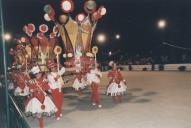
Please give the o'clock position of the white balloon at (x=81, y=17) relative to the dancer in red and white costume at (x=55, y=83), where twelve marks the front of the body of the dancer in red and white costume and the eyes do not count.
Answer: The white balloon is roughly at 8 o'clock from the dancer in red and white costume.

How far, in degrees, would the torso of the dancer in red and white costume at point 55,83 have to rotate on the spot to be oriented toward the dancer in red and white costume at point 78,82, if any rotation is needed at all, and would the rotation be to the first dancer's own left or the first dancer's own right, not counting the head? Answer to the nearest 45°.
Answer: approximately 135° to the first dancer's own left

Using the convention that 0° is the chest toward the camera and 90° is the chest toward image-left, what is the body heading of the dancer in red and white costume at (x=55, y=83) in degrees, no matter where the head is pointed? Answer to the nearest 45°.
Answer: approximately 315°

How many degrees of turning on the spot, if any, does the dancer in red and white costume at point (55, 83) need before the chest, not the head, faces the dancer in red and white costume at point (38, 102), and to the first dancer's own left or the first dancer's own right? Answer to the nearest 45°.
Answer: approximately 90° to the first dancer's own right

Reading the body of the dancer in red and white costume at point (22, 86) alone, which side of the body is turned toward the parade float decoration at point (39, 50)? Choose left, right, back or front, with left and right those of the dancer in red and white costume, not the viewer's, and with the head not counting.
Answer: back

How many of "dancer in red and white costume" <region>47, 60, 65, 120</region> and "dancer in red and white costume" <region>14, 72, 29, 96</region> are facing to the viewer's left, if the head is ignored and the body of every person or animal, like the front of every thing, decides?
0

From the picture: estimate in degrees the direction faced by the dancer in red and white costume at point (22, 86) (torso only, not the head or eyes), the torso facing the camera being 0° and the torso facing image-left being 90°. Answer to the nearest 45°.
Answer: approximately 0°
